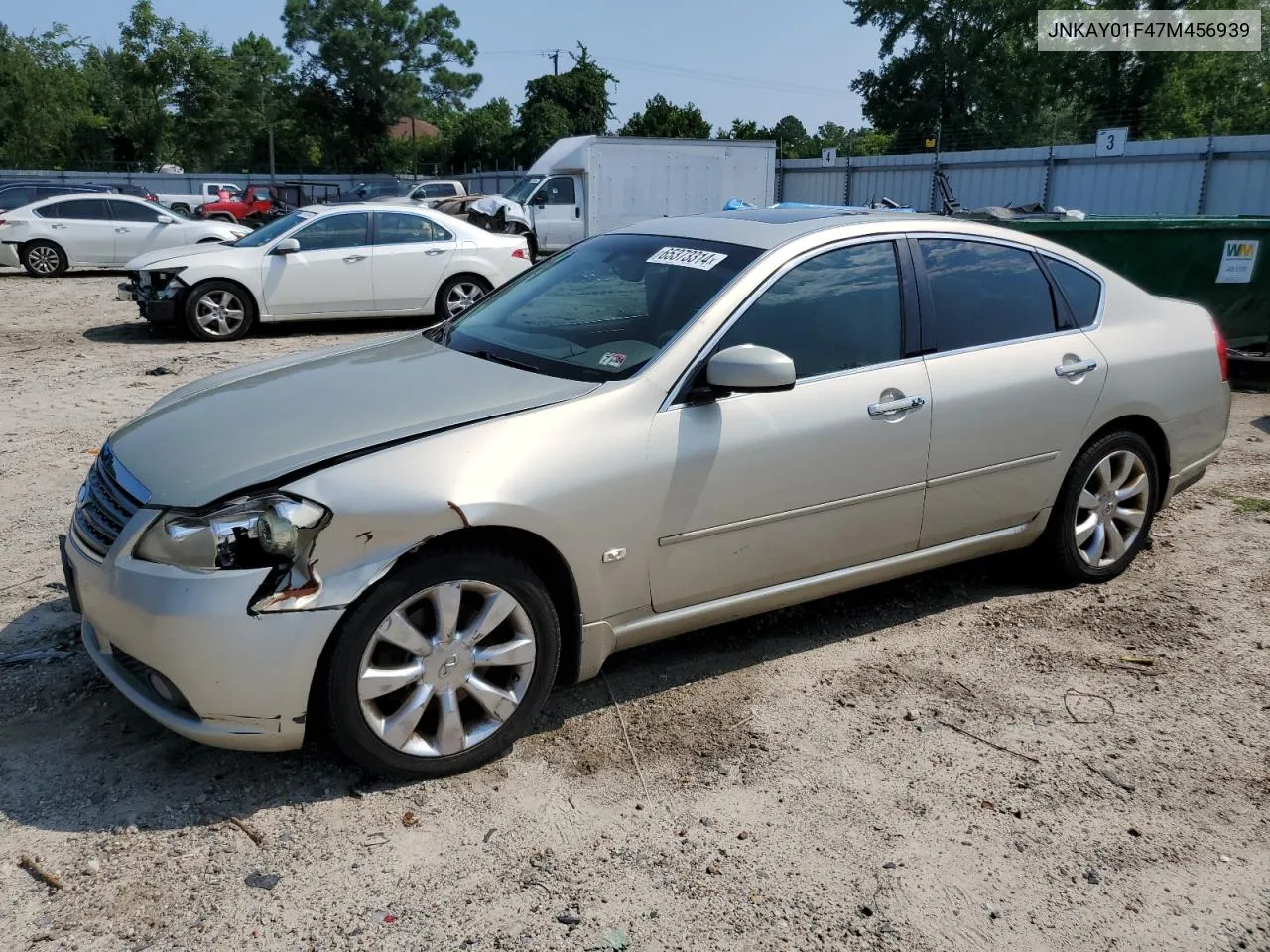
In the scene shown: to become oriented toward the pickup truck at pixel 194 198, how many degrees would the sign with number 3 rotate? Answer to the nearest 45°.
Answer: approximately 90° to its right

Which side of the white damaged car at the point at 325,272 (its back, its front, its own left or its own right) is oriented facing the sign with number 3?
back

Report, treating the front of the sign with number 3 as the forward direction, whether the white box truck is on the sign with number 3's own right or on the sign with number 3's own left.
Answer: on the sign with number 3's own right

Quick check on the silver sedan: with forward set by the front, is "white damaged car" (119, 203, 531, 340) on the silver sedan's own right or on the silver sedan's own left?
on the silver sedan's own right

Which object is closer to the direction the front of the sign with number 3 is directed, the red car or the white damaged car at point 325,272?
the white damaged car

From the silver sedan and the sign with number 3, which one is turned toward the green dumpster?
the sign with number 3

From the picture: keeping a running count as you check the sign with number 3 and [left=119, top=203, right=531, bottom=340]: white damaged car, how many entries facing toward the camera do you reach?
1

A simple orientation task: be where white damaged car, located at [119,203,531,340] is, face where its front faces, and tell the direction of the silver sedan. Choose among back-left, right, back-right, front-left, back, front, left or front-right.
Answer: left

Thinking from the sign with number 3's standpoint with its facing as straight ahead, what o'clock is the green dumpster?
The green dumpster is roughly at 12 o'clock from the sign with number 3.

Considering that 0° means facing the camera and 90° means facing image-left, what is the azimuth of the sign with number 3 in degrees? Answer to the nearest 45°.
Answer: approximately 0°

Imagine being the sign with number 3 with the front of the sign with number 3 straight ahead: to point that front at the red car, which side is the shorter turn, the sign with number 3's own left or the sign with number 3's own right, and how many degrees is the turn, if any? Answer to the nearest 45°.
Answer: approximately 90° to the sign with number 3's own right

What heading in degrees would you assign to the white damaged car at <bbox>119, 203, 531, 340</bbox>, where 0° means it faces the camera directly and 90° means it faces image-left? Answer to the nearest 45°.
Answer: approximately 90°

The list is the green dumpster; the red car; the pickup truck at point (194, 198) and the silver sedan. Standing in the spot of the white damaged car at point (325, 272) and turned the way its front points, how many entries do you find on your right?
2

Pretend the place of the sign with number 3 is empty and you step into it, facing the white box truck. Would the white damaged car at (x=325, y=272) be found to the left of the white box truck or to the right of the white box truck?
left
